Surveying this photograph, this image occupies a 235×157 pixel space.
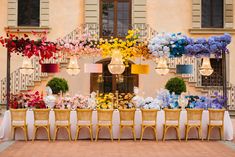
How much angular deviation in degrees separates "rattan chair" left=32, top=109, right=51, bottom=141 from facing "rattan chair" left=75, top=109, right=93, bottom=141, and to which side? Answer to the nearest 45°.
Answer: approximately 90° to its right

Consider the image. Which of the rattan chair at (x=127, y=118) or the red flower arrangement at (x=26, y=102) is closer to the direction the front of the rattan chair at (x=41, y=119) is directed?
the red flower arrangement

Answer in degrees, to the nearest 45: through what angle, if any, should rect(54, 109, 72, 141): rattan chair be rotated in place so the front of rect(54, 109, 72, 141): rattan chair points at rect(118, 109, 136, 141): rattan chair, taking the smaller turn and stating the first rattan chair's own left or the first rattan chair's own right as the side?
approximately 90° to the first rattan chair's own right

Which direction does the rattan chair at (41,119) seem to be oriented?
away from the camera

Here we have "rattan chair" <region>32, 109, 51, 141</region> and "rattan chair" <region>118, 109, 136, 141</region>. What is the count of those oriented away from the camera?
2

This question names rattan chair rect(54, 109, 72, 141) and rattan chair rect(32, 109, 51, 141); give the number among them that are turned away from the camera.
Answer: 2

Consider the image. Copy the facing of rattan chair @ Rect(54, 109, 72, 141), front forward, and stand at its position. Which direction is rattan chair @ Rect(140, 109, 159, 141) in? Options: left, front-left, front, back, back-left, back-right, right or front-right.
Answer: right

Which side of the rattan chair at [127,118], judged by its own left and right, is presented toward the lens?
back

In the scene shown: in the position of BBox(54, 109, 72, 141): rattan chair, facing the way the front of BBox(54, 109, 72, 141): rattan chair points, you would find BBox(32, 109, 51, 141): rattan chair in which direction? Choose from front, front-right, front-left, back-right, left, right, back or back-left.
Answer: left

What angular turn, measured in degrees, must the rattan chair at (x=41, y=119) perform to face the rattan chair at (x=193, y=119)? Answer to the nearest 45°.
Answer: approximately 90° to its right

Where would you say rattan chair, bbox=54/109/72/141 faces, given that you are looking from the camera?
facing away from the viewer
